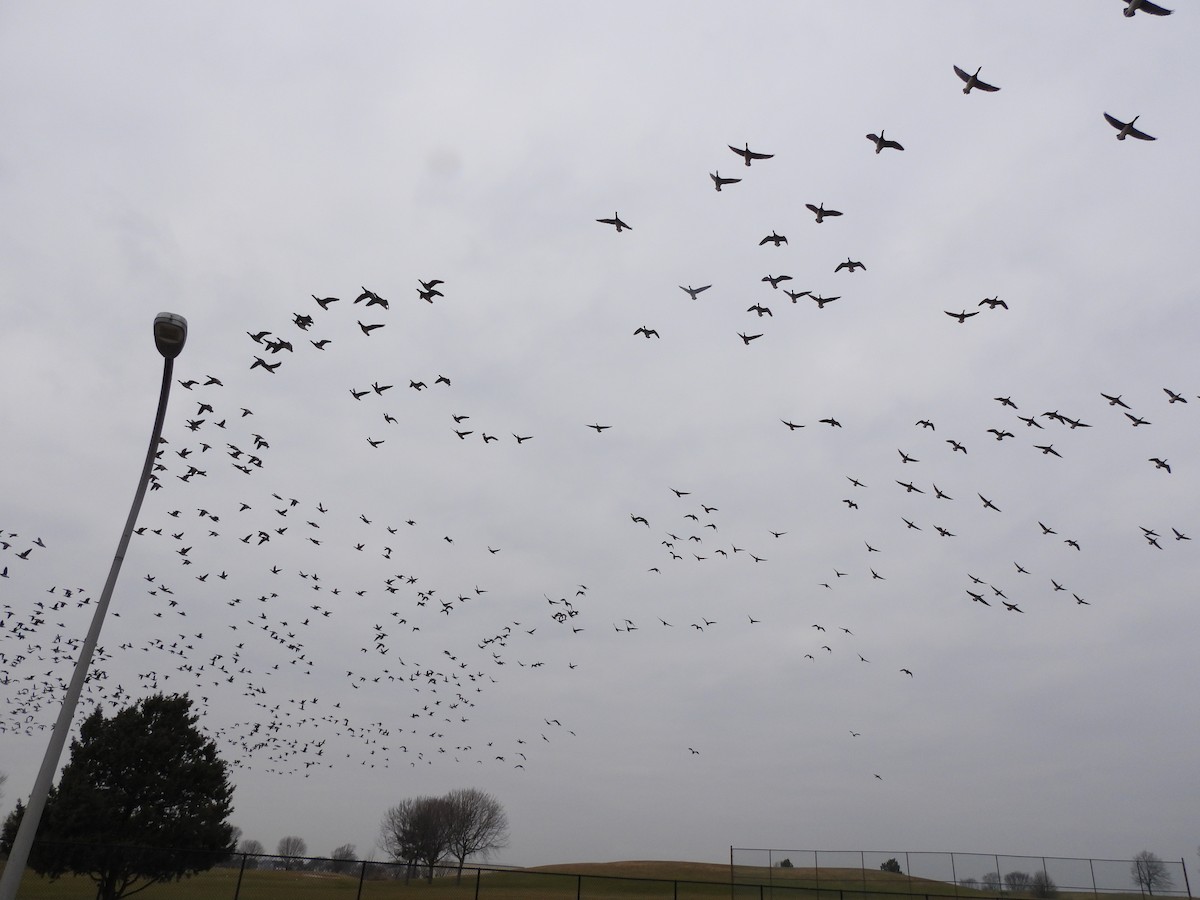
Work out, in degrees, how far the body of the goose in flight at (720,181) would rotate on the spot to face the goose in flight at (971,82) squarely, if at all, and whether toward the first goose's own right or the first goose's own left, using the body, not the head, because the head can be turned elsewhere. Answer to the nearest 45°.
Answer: approximately 45° to the first goose's own left

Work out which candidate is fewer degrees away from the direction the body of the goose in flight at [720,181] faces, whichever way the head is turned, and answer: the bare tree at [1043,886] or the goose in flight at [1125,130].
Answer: the goose in flight

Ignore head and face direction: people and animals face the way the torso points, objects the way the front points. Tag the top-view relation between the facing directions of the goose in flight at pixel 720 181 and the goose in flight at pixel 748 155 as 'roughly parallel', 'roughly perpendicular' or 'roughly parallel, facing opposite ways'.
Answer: roughly parallel

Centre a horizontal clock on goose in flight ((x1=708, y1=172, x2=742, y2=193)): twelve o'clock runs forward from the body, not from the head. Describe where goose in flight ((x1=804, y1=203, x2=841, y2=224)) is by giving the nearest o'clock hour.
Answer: goose in flight ((x1=804, y1=203, x2=841, y2=224)) is roughly at 8 o'clock from goose in flight ((x1=708, y1=172, x2=742, y2=193)).

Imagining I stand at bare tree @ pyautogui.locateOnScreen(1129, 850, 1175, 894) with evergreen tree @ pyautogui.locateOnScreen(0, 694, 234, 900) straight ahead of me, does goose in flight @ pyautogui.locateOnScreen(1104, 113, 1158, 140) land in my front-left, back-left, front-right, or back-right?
front-left

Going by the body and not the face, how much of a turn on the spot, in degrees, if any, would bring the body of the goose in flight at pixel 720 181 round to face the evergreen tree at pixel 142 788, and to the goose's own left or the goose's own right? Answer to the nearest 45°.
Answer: approximately 135° to the goose's own right
